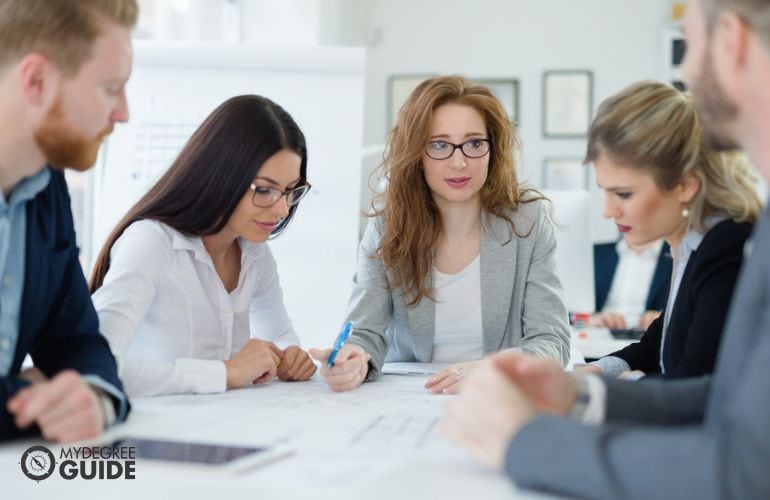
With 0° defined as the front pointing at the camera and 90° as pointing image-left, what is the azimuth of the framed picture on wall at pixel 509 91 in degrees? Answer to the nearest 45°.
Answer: approximately 0°

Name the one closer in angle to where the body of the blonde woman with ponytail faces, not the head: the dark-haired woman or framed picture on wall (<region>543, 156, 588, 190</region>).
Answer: the dark-haired woman

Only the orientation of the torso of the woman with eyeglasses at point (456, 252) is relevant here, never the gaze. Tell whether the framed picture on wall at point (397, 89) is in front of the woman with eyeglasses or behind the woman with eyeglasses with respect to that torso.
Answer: behind

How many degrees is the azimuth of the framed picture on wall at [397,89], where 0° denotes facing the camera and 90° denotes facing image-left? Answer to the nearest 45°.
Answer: approximately 0°
